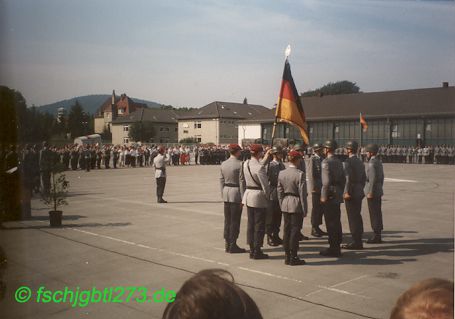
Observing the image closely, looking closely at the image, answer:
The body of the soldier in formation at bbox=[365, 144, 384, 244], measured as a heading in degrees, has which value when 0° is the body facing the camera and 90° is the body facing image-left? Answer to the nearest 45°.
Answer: approximately 90°

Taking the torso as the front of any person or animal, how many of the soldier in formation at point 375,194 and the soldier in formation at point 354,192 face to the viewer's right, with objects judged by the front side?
0

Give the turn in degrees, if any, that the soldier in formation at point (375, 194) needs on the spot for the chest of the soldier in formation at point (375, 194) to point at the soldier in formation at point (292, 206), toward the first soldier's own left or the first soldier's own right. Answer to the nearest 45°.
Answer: approximately 45° to the first soldier's own left

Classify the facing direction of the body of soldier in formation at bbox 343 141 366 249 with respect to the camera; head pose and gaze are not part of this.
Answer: to the viewer's left

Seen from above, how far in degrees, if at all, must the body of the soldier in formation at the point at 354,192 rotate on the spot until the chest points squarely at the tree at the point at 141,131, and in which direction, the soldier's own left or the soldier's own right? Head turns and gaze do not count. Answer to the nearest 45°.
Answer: approximately 45° to the soldier's own right
